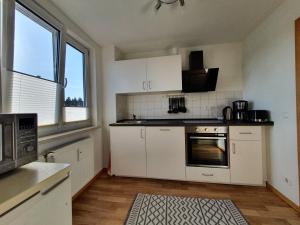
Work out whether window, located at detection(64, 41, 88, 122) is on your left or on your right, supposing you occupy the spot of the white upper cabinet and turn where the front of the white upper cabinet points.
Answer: on your right

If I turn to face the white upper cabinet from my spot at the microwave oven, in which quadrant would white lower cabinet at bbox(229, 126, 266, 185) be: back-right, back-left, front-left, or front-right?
front-right

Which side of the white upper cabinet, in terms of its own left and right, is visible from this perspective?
front

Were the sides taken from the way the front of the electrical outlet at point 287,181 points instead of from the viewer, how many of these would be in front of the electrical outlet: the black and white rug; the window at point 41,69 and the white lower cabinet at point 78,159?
3

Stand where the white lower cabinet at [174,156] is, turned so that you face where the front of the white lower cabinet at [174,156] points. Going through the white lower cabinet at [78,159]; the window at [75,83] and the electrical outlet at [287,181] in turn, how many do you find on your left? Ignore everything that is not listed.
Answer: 1

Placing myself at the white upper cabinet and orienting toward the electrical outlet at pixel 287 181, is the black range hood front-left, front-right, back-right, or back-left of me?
front-left

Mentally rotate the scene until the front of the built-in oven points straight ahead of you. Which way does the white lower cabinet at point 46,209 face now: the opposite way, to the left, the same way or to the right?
to the left

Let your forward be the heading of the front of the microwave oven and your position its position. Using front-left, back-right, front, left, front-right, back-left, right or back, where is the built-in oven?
front-left

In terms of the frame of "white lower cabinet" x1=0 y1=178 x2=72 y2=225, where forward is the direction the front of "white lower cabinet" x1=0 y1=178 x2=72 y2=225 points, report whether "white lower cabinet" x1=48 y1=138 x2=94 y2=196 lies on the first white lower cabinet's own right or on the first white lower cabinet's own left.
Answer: on the first white lower cabinet's own left

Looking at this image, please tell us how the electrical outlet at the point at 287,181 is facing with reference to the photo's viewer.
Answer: facing the viewer and to the left of the viewer

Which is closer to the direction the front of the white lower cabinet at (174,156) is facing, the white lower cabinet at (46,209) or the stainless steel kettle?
the white lower cabinet

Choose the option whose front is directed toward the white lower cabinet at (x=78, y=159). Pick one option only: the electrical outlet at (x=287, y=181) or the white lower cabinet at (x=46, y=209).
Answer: the electrical outlet

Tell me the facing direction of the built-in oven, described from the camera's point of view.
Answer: facing the viewer

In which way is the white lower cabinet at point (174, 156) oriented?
toward the camera
